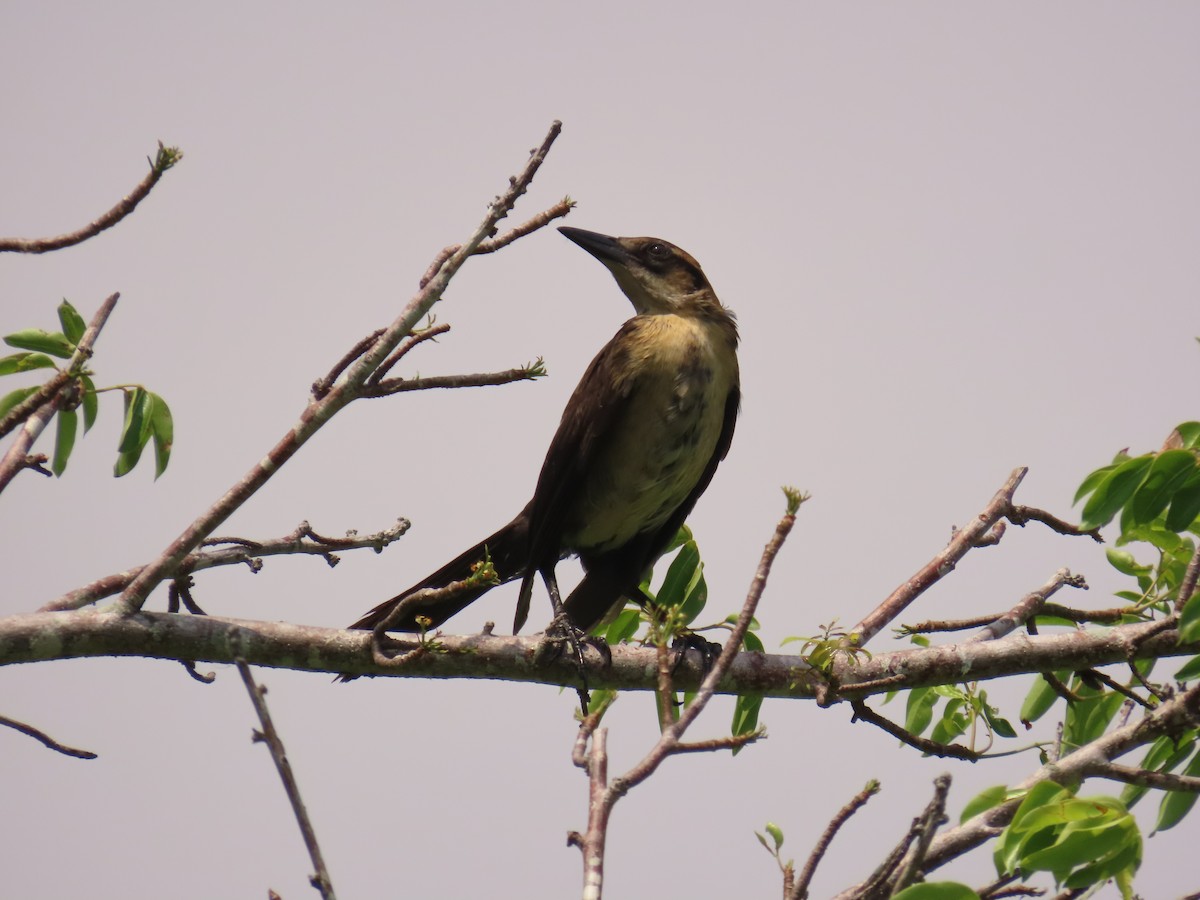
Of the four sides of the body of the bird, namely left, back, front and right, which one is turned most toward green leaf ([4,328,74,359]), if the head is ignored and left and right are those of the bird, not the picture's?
right

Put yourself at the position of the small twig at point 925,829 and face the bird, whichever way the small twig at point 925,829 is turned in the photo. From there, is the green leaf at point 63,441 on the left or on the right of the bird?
left

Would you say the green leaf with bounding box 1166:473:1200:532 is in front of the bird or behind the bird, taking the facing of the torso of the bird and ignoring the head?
in front

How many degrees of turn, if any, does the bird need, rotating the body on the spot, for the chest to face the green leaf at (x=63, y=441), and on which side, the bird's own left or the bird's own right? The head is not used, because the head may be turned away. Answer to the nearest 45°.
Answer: approximately 90° to the bird's own right

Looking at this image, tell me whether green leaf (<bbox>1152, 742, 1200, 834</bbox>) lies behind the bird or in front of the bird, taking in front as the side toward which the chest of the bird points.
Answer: in front

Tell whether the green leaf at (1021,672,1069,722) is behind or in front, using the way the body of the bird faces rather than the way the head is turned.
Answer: in front

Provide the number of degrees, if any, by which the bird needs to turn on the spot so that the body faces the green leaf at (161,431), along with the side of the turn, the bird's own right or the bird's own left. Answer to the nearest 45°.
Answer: approximately 90° to the bird's own right

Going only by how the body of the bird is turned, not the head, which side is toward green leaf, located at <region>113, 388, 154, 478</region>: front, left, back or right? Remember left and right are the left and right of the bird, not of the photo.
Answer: right

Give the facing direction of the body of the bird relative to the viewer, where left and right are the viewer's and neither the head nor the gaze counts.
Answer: facing the viewer and to the right of the viewer
